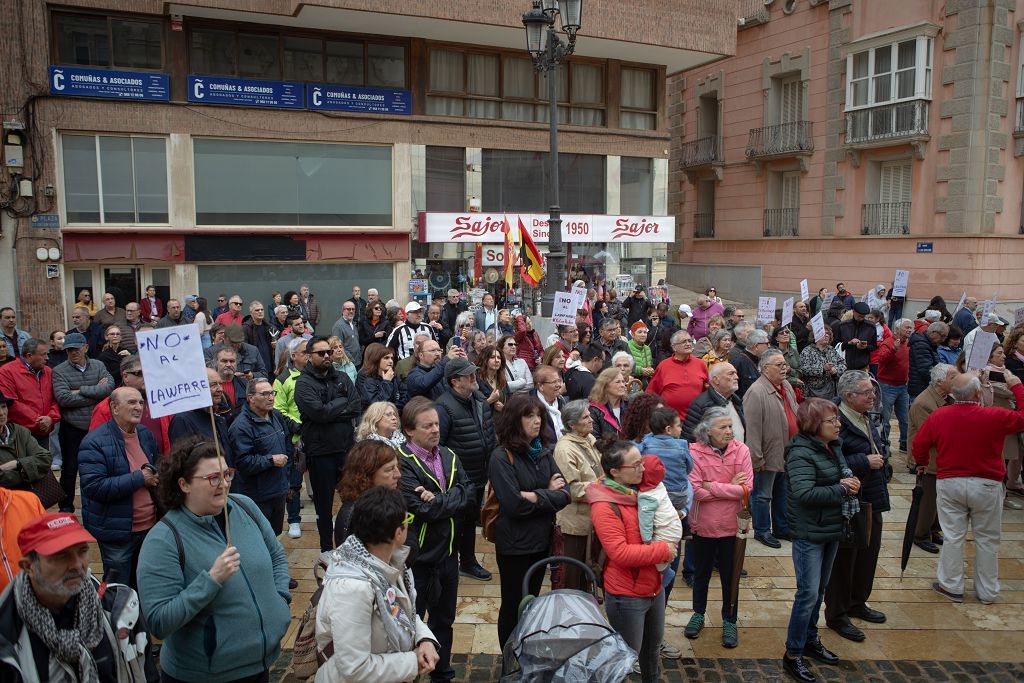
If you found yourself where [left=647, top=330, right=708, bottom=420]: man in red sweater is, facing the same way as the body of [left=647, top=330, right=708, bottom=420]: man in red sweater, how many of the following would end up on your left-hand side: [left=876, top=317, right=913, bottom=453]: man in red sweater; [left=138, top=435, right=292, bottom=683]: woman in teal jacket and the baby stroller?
1

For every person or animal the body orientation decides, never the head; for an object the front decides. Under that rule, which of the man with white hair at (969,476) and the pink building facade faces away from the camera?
the man with white hair

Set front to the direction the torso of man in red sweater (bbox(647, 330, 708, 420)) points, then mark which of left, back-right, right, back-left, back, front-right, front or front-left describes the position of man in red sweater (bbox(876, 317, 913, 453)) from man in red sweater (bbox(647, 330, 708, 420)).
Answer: left

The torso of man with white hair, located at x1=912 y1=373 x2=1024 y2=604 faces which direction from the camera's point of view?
away from the camera

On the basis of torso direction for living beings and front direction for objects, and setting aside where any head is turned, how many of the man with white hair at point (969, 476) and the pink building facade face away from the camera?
1

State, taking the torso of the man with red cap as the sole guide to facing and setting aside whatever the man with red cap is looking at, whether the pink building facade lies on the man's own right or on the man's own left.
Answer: on the man's own left

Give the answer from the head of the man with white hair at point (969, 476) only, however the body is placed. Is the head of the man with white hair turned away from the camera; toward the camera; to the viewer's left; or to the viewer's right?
away from the camera

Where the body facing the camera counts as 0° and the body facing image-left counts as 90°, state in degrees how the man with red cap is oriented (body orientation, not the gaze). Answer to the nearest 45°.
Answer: approximately 315°

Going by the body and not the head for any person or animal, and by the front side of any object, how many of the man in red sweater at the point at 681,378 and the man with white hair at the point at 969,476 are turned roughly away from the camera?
1

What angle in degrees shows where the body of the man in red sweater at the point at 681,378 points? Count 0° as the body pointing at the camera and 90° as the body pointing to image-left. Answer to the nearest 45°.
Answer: approximately 315°

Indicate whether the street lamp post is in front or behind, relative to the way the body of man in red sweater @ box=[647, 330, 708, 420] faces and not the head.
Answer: behind

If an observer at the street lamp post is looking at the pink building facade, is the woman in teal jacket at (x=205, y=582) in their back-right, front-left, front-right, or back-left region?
back-right

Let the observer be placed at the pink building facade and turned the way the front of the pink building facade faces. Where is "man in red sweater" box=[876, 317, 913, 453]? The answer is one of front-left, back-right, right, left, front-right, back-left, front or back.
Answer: front-left

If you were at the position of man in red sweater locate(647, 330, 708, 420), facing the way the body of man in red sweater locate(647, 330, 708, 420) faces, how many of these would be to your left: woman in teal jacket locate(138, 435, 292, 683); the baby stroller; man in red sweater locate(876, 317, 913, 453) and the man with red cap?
1

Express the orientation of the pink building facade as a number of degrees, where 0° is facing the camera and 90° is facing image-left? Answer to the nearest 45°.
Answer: approximately 45°
